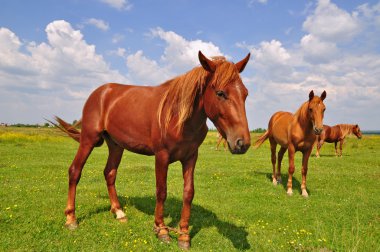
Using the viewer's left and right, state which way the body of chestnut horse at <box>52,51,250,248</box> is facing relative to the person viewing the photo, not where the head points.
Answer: facing the viewer and to the right of the viewer

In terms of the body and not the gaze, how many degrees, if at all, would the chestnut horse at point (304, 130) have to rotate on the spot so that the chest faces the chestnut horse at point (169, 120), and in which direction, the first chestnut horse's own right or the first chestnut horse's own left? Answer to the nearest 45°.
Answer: approximately 45° to the first chestnut horse's own right

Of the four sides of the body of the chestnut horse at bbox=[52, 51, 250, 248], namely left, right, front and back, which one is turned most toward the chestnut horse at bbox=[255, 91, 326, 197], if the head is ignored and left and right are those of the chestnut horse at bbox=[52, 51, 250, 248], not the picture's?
left

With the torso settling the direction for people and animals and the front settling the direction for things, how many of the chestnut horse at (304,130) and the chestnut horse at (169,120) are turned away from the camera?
0

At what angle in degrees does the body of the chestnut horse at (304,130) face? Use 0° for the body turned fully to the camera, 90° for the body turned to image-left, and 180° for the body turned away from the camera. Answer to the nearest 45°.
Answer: approximately 315°
